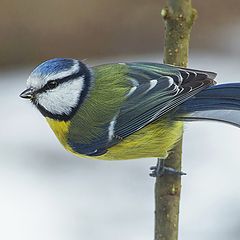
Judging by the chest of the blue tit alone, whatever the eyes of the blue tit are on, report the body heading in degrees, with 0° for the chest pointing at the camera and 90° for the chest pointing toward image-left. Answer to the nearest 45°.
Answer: approximately 90°
